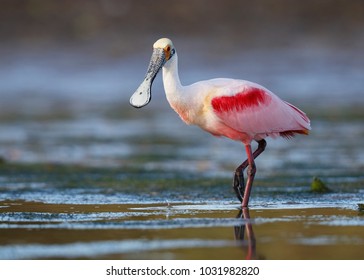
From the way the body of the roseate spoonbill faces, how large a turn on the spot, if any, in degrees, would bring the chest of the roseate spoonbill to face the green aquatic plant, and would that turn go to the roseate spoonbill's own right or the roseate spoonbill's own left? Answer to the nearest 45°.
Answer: approximately 135° to the roseate spoonbill's own right

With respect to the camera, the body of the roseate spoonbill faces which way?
to the viewer's left
